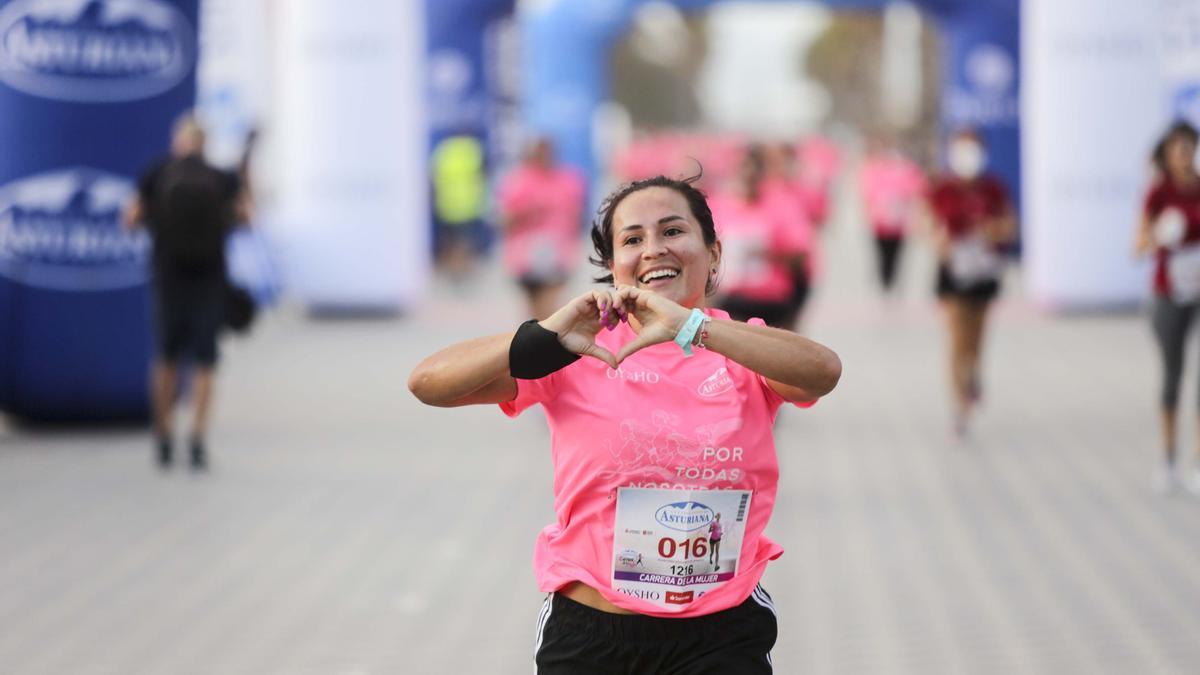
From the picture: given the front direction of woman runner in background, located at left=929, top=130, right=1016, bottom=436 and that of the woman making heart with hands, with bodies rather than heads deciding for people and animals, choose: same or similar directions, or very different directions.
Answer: same or similar directions

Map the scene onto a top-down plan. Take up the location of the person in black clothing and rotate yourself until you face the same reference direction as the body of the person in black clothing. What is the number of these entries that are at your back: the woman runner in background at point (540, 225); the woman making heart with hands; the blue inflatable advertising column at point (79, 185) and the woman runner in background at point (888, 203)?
1

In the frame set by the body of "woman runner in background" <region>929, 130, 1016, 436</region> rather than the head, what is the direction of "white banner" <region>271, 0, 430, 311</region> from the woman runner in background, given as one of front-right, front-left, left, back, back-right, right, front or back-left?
back-right

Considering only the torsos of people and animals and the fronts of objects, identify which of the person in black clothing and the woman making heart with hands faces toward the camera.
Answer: the woman making heart with hands

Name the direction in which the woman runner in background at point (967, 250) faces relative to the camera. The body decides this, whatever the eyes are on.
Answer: toward the camera

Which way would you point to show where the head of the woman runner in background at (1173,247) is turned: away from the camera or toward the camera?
toward the camera

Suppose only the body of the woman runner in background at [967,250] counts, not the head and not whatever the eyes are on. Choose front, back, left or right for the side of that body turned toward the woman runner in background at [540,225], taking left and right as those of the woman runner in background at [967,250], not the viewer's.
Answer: right

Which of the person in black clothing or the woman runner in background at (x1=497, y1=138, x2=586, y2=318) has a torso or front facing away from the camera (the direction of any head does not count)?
the person in black clothing

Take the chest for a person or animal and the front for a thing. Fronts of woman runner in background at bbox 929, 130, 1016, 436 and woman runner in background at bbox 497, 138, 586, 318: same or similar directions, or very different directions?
same or similar directions

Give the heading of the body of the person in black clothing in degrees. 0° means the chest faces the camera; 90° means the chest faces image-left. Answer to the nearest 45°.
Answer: approximately 180°

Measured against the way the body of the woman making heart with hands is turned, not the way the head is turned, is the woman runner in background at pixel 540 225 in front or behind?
behind

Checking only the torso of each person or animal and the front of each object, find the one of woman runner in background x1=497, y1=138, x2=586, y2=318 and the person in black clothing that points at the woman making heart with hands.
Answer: the woman runner in background

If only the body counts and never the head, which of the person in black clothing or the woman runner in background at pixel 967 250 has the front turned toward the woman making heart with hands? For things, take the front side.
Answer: the woman runner in background

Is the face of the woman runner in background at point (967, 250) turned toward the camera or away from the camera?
toward the camera

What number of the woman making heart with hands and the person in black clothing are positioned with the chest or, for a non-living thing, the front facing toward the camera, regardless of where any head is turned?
1

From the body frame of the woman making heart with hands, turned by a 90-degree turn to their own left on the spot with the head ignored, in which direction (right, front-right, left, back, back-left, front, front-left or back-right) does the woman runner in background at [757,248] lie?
left
